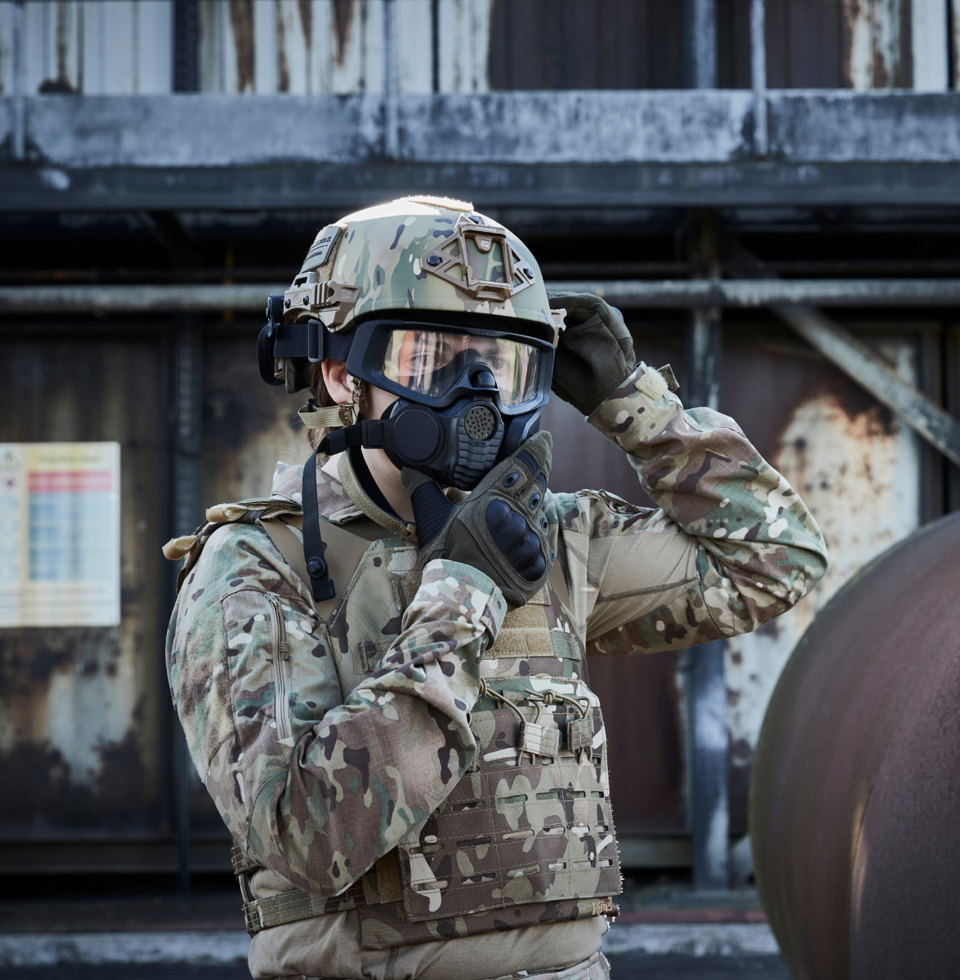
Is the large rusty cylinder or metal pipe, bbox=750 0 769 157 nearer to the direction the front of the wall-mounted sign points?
the large rusty cylinder

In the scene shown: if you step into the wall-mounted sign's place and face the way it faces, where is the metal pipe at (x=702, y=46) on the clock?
The metal pipe is roughly at 10 o'clock from the wall-mounted sign.

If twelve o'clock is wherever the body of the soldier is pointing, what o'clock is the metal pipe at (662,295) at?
The metal pipe is roughly at 8 o'clock from the soldier.

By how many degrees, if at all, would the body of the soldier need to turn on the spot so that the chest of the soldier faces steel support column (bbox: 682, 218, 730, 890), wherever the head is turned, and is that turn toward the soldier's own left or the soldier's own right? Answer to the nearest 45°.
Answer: approximately 135° to the soldier's own left

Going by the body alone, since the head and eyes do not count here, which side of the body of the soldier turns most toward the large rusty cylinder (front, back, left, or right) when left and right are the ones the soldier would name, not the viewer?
left
